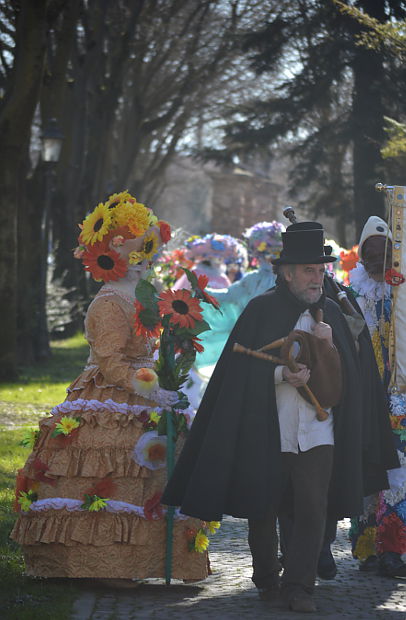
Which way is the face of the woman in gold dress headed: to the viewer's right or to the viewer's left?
to the viewer's right

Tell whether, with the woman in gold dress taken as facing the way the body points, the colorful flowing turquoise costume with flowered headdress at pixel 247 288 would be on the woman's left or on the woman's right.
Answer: on the woman's left

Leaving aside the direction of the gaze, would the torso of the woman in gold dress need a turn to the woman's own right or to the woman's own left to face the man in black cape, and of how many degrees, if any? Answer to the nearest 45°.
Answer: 0° — they already face them

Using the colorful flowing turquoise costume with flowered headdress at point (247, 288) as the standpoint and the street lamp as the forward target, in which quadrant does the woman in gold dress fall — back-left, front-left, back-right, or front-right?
back-left

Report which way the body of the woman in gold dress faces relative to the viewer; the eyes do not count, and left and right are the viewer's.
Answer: facing to the right of the viewer

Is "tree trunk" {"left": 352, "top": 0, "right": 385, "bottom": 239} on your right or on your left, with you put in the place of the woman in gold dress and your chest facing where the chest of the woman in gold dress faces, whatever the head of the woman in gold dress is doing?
on your left
